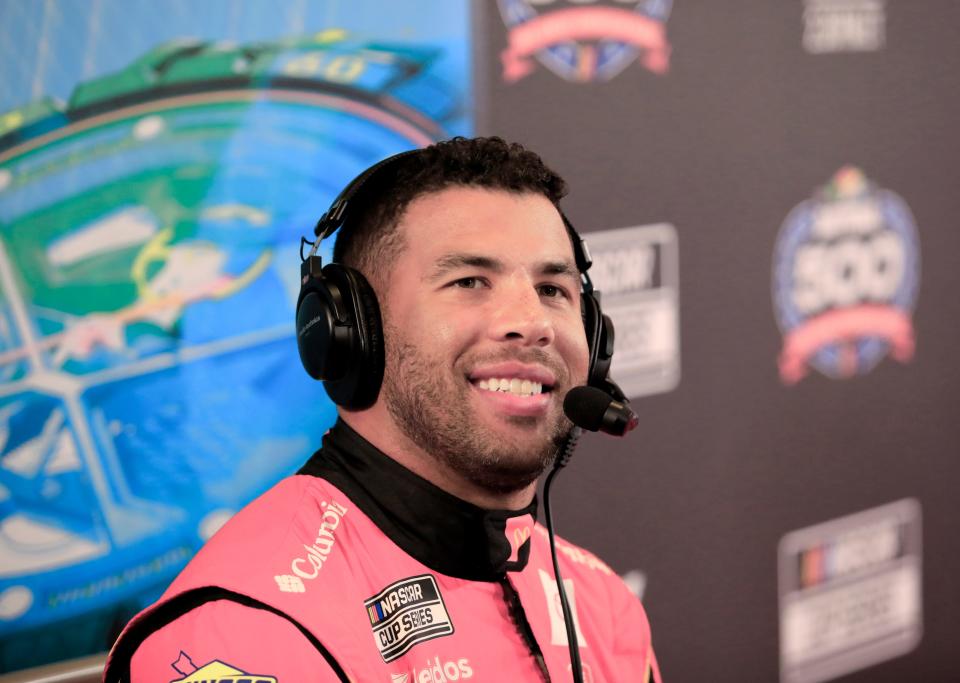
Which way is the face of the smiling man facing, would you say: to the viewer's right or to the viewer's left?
to the viewer's right

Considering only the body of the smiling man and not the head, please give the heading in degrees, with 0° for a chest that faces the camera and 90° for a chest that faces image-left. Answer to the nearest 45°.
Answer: approximately 315°
